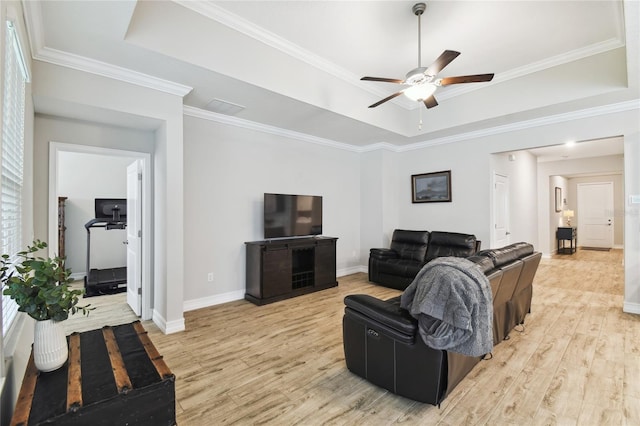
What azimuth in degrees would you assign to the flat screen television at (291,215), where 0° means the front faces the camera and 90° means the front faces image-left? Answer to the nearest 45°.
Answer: approximately 315°

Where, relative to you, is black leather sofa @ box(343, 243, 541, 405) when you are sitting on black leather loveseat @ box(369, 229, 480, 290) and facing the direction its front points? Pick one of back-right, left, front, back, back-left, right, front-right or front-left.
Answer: front-left

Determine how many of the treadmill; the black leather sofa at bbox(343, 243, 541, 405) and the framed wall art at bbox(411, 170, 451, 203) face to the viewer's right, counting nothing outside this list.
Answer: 0

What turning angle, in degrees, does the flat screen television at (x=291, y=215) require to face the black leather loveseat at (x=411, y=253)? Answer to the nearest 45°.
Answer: approximately 45° to its left

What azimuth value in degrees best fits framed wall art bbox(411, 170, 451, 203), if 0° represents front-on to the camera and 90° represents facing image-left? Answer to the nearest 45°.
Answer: approximately 45°

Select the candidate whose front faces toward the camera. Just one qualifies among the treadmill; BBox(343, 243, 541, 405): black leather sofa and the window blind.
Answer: the treadmill

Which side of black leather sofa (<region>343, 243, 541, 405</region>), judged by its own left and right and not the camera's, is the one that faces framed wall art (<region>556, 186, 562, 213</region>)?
right

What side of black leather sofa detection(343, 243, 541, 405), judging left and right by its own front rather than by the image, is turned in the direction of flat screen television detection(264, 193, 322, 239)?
front

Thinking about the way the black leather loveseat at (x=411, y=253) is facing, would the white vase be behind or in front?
in front

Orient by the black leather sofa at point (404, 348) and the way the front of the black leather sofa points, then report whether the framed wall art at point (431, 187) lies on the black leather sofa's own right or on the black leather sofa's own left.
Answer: on the black leather sofa's own right

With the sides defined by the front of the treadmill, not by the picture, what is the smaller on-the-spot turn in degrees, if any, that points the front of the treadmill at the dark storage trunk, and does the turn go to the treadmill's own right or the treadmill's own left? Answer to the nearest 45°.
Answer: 0° — it already faces it

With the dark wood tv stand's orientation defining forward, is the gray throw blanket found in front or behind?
in front

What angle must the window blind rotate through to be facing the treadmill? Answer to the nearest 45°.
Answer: approximately 90° to its left

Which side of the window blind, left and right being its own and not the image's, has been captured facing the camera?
right
